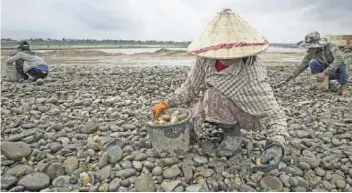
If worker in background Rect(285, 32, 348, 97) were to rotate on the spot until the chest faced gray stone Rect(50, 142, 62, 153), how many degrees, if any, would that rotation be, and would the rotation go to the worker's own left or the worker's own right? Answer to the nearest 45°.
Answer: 0° — they already face it

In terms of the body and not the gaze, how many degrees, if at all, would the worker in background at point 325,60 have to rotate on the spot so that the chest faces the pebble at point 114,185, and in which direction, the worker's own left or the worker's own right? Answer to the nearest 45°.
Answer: approximately 45° to the worker's own left

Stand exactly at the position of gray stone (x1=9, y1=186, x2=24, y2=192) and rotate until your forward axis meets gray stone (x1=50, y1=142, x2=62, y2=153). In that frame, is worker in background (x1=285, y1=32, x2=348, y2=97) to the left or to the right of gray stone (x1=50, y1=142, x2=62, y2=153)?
right

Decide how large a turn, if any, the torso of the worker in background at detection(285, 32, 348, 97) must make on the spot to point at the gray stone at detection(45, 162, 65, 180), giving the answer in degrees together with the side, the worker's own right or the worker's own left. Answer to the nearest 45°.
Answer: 0° — they already face it

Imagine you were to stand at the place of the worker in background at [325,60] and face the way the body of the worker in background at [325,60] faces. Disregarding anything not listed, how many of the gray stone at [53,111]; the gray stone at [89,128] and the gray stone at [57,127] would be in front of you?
3

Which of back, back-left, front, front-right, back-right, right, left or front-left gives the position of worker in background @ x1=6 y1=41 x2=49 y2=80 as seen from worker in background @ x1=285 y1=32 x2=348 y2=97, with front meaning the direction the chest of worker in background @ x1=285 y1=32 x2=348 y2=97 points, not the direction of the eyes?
front-right

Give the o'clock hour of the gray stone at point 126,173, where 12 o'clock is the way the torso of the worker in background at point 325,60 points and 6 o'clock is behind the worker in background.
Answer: The gray stone is roughly at 11 o'clock from the worker in background.

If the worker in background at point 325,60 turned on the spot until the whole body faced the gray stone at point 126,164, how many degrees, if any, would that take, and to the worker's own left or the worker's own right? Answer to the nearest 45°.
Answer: approximately 45° to the worker's own left

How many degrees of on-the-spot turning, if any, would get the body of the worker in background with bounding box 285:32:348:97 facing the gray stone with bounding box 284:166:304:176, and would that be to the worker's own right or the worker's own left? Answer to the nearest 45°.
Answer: approximately 45° to the worker's own left

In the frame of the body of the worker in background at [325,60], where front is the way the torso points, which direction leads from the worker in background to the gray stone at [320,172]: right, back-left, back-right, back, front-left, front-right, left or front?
front-left

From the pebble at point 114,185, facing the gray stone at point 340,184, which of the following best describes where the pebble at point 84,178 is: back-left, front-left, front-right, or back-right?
back-left

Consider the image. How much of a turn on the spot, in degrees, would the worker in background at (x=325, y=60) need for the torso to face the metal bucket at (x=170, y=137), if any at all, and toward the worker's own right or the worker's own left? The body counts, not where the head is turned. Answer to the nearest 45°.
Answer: approximately 45° to the worker's own left

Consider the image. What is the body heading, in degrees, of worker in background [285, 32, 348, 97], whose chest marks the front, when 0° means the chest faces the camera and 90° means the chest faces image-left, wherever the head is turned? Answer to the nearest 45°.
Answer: approximately 45°
